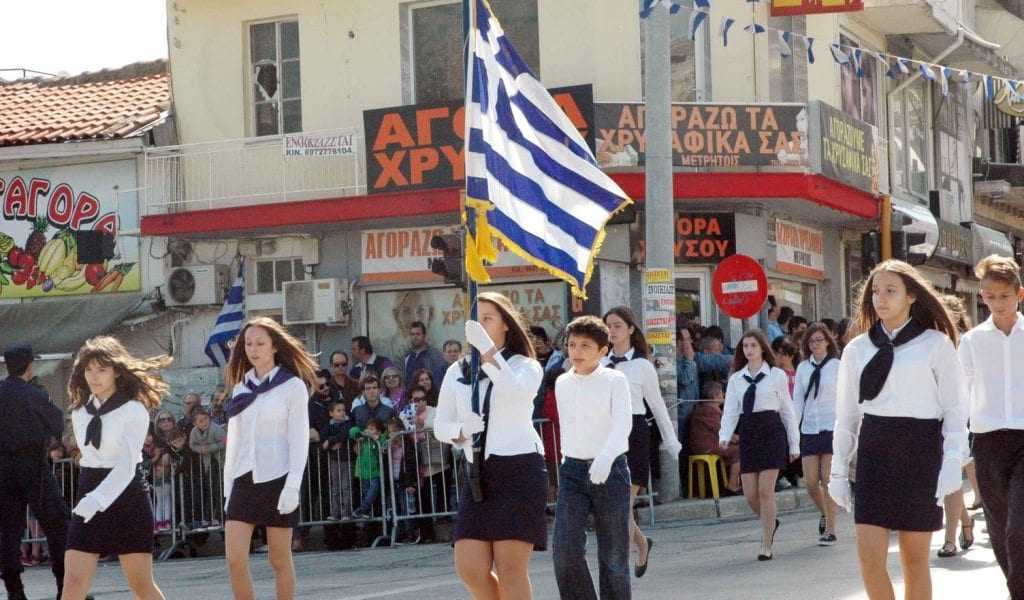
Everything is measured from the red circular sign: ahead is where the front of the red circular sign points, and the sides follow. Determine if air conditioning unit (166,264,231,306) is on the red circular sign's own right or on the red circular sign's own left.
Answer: on the red circular sign's own right

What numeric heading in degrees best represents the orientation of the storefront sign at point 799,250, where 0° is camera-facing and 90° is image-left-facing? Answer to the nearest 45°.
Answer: approximately 315°

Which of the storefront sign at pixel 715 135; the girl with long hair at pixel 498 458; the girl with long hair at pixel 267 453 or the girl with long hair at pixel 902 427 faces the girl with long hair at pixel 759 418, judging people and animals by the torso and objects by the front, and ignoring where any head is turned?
the storefront sign

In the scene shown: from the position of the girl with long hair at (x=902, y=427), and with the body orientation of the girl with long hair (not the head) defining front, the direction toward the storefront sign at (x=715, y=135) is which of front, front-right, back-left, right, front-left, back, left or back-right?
back-right

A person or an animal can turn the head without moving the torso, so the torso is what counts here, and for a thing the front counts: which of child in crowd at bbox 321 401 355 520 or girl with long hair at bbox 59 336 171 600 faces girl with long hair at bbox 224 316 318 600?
the child in crowd

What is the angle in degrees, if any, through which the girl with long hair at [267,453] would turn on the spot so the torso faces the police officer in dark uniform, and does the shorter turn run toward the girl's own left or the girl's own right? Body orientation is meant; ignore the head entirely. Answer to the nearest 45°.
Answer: approximately 90° to the girl's own right

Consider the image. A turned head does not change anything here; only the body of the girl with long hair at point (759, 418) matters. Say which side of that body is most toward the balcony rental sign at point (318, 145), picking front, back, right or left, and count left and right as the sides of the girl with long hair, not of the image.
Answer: right

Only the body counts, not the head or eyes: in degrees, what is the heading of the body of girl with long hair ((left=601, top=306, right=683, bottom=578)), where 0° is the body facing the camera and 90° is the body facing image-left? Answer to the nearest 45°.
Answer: approximately 45°

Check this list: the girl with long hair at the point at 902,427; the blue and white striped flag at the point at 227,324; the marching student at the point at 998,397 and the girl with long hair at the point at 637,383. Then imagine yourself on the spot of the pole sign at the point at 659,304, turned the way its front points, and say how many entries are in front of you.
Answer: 3

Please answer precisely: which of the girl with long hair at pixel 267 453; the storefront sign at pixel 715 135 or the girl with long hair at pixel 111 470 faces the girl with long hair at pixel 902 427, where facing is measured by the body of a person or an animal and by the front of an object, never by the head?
the storefront sign

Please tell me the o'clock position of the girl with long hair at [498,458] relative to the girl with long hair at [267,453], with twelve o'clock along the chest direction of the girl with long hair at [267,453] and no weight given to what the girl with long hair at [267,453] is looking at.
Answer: the girl with long hair at [498,458] is roughly at 9 o'clock from the girl with long hair at [267,453].
